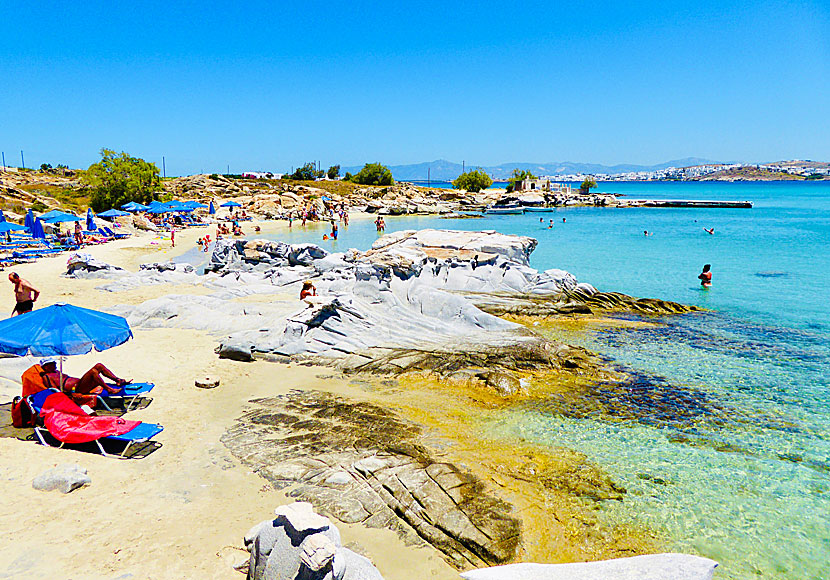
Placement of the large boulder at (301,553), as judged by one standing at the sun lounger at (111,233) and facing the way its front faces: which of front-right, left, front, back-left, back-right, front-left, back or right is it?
right

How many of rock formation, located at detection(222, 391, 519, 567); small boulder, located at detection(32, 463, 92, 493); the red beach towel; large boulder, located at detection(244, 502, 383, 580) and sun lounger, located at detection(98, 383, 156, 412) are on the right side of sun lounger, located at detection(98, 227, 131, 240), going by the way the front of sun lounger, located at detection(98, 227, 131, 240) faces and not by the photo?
5

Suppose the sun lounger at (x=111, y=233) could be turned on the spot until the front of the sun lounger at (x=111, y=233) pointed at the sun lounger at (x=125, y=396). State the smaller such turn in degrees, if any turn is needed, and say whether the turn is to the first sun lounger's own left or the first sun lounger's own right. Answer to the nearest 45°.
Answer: approximately 90° to the first sun lounger's own right

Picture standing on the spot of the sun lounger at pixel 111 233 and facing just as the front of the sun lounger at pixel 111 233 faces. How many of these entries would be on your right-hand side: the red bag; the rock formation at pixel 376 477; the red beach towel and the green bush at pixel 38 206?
3

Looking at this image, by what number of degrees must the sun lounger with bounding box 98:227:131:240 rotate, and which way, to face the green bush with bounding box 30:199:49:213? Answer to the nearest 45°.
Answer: approximately 90° to its left

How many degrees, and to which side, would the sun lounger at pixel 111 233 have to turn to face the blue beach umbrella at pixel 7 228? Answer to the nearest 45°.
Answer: approximately 135° to its right

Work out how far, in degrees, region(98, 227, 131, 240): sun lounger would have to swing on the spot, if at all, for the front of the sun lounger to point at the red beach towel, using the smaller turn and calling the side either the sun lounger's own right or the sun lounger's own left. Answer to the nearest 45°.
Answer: approximately 90° to the sun lounger's own right

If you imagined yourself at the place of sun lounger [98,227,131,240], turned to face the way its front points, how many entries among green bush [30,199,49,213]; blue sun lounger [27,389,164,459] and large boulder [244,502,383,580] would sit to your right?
2

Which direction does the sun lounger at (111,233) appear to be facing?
to the viewer's right

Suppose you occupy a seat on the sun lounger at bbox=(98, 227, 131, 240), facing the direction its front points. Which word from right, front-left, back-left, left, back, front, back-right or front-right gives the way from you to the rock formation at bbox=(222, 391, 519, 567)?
right

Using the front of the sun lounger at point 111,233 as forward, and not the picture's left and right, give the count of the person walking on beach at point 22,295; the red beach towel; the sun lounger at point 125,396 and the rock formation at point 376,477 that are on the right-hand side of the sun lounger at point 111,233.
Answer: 4

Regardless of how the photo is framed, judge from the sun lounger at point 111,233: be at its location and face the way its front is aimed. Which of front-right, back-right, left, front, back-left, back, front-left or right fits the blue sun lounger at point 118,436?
right

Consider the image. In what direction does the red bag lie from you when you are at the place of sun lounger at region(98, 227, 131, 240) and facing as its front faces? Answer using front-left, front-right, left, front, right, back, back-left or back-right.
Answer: right

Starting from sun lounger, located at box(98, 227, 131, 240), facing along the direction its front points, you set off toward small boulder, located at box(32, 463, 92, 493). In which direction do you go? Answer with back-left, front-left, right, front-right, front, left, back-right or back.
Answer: right
